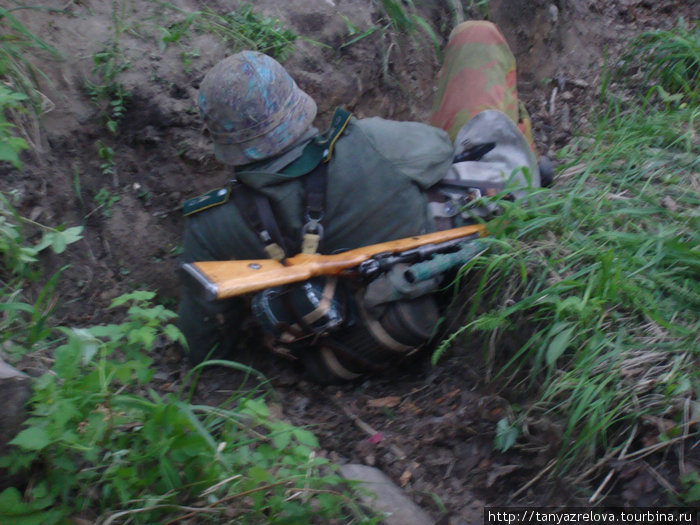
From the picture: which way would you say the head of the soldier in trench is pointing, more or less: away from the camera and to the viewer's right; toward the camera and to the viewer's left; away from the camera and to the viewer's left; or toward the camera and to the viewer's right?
away from the camera and to the viewer's left

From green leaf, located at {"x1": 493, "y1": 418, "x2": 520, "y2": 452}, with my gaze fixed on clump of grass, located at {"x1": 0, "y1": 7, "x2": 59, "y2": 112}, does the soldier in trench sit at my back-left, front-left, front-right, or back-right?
front-right

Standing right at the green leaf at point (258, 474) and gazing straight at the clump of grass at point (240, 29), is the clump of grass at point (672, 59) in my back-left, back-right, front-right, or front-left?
front-right

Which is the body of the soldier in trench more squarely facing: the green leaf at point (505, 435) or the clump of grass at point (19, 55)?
the clump of grass

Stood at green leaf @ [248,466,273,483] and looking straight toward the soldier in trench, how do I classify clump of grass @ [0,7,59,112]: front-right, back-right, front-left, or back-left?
front-left

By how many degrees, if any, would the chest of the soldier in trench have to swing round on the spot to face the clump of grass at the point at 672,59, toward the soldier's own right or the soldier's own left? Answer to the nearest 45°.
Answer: approximately 45° to the soldier's own right

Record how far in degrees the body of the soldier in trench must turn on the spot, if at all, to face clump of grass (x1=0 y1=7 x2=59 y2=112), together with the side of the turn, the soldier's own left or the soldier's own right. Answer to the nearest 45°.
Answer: approximately 45° to the soldier's own left

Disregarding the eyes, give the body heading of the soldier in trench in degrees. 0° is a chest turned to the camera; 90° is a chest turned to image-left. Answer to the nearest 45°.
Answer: approximately 180°

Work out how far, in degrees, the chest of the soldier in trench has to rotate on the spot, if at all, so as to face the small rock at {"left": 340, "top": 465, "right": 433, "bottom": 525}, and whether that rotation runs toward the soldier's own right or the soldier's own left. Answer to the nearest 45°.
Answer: approximately 180°

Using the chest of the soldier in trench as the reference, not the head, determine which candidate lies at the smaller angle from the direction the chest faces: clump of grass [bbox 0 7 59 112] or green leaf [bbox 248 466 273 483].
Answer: the clump of grass

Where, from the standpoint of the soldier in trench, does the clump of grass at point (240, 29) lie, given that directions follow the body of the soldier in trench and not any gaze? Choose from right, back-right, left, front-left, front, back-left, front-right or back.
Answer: front

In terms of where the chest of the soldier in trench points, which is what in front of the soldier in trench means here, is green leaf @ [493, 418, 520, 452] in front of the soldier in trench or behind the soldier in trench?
behind

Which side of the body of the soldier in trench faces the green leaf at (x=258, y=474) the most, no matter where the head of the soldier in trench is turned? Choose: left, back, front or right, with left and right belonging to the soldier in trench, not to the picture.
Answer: back

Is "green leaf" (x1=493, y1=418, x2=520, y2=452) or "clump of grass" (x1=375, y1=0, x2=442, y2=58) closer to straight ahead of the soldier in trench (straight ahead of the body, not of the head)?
the clump of grass

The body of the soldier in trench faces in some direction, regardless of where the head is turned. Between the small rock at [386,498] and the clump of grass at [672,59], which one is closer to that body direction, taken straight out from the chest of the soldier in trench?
the clump of grass
